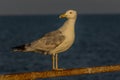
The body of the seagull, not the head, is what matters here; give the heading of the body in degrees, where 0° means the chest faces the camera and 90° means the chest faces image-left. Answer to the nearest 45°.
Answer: approximately 270°
